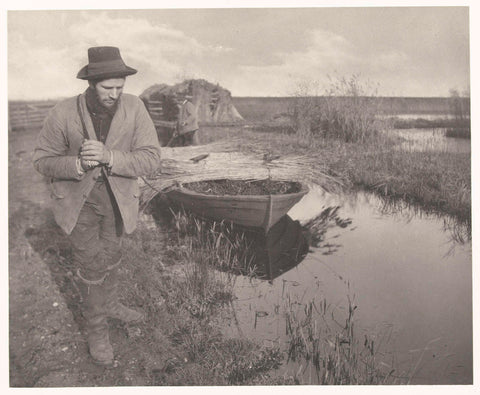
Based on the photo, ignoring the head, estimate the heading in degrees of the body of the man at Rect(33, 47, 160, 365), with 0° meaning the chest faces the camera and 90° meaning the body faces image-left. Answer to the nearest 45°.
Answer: approximately 0°

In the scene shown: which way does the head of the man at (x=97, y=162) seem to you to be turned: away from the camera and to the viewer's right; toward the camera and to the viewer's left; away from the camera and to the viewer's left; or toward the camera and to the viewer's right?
toward the camera and to the viewer's right

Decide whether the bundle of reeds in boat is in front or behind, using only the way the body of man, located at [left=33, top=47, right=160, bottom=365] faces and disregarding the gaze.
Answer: behind

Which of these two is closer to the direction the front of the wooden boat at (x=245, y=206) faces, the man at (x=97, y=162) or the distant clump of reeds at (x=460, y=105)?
the distant clump of reeds
